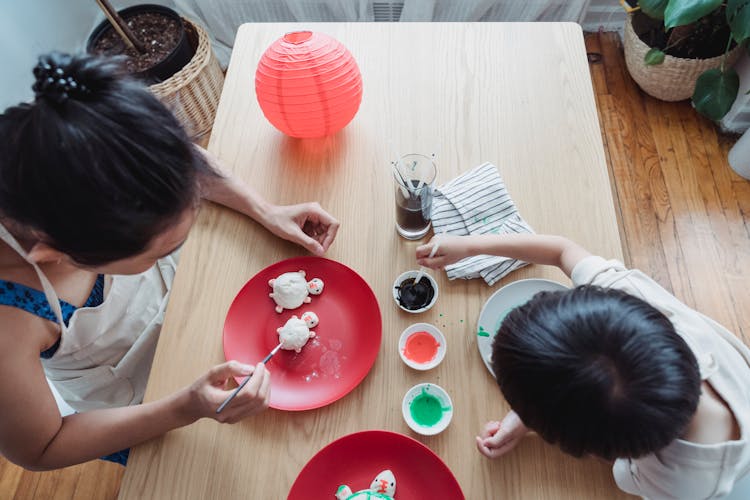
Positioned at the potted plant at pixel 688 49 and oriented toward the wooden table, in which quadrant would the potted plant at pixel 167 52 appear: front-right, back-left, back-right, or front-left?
front-right

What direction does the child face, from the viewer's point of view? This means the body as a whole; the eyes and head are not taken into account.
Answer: to the viewer's left

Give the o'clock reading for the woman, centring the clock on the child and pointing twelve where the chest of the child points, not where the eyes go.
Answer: The woman is roughly at 12 o'clock from the child.

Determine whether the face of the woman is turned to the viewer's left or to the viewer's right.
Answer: to the viewer's right

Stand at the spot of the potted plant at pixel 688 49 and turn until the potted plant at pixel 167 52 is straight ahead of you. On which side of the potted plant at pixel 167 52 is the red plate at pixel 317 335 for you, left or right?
left

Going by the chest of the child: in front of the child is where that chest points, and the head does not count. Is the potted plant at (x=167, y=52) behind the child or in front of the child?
in front

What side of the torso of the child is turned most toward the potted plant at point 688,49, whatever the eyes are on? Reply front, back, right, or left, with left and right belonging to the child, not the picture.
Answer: right

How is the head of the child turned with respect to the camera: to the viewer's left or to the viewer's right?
to the viewer's left
